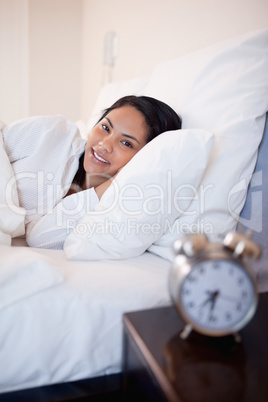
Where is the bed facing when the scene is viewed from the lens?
facing the viewer and to the left of the viewer

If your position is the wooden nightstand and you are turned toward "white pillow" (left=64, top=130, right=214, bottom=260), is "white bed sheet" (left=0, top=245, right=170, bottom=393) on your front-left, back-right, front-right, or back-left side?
front-left

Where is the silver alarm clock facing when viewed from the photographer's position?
facing the viewer

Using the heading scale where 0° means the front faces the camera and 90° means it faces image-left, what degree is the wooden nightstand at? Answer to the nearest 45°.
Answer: approximately 45°
